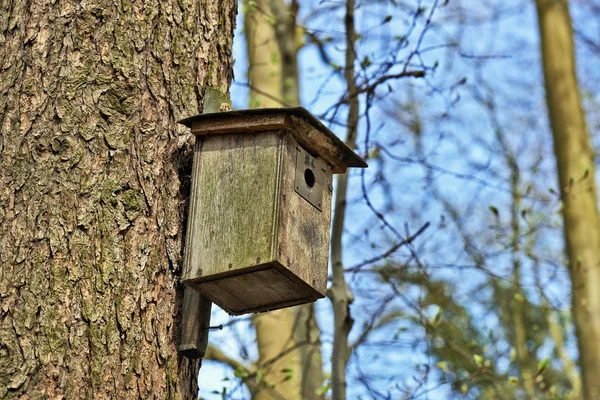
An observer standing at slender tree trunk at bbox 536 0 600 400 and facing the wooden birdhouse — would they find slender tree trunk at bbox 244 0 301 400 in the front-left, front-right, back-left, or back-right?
front-right

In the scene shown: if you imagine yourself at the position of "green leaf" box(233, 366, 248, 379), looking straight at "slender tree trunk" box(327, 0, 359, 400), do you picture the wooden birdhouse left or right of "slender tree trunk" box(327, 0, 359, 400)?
right

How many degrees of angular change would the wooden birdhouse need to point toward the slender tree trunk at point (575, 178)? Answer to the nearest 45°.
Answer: approximately 90° to its left

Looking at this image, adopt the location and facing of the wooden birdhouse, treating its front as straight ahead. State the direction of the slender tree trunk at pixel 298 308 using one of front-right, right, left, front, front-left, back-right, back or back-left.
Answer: back-left

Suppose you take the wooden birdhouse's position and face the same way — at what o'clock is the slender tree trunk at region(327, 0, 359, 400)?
The slender tree trunk is roughly at 8 o'clock from the wooden birdhouse.

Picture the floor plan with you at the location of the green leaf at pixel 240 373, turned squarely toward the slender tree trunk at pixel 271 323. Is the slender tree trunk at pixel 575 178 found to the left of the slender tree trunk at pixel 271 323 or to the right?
right

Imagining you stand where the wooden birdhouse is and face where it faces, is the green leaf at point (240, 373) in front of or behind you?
behind

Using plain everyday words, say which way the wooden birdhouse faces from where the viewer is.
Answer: facing the viewer and to the right of the viewer

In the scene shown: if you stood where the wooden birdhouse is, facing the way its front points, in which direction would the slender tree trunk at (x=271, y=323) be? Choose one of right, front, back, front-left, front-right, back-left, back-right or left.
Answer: back-left

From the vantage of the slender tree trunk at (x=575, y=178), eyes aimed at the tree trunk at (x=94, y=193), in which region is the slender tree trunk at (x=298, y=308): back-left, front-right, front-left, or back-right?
front-right
